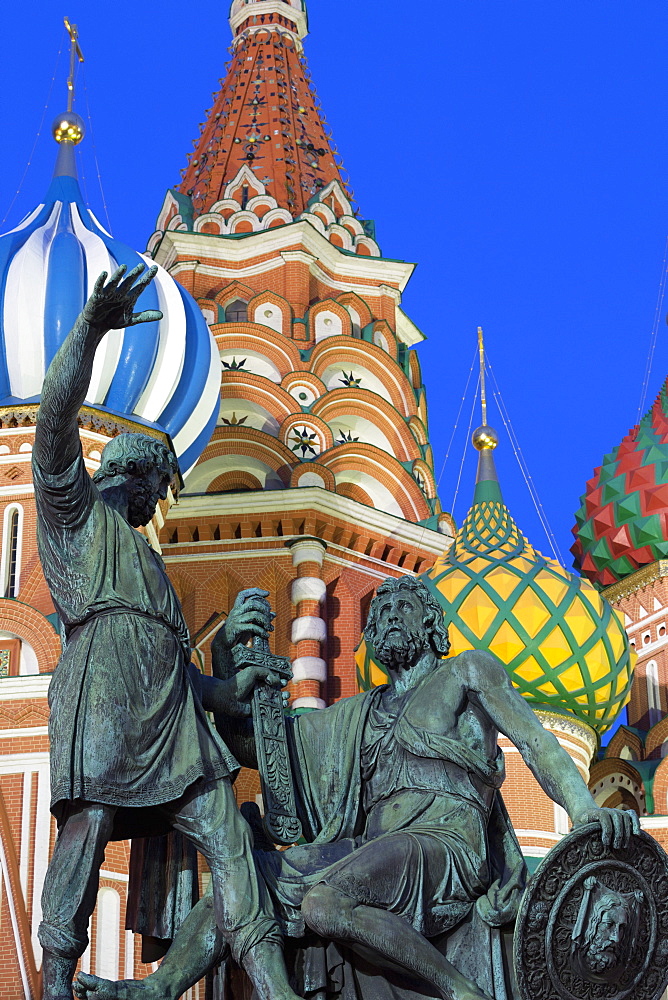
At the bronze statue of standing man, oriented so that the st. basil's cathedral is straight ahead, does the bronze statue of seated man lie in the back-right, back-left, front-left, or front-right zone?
front-right

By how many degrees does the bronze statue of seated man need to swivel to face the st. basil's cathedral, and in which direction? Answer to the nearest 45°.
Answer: approximately 135° to its right

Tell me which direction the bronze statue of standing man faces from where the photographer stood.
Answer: facing the viewer and to the right of the viewer

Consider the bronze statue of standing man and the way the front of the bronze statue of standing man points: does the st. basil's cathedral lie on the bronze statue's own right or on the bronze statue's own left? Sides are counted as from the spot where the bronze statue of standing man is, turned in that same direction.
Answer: on the bronze statue's own left

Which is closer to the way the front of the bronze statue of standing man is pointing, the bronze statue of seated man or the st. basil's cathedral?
the bronze statue of seated man

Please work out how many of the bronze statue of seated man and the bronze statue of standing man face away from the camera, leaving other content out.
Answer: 0

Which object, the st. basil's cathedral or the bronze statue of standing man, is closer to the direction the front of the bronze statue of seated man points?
the bronze statue of standing man

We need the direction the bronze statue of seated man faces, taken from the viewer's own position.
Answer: facing the viewer and to the left of the viewer
